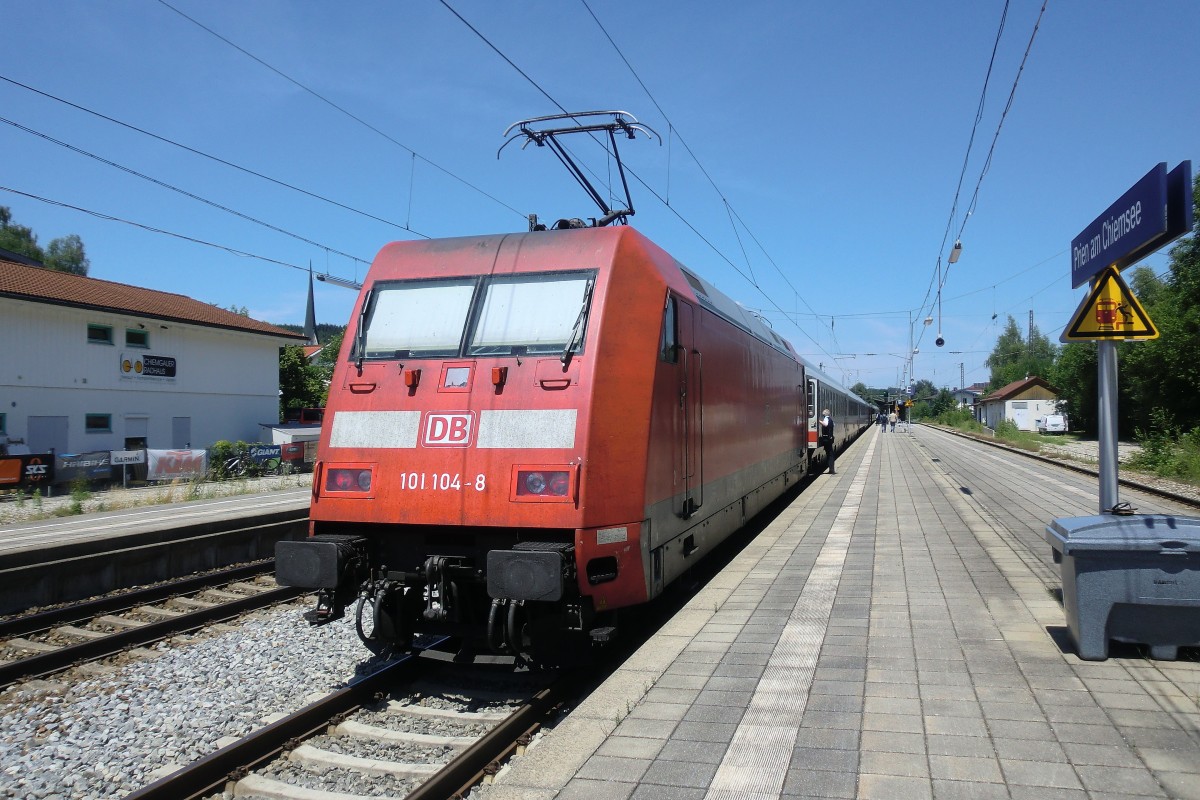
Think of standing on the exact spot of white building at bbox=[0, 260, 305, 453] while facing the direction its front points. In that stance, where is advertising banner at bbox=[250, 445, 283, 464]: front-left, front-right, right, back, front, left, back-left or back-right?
front

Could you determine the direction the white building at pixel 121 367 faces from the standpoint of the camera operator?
facing the viewer and to the right of the viewer

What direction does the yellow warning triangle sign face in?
toward the camera

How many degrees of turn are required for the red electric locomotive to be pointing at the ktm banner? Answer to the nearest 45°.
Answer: approximately 90° to its right

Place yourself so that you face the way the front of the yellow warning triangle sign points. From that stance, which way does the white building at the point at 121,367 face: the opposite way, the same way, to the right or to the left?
to the left

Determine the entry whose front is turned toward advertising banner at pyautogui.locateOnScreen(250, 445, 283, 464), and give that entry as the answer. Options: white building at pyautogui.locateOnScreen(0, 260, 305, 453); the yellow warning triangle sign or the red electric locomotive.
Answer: the white building

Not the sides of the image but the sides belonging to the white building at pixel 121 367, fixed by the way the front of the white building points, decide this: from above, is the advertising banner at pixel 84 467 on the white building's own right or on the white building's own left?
on the white building's own right

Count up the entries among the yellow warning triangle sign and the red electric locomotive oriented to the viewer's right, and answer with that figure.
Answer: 0

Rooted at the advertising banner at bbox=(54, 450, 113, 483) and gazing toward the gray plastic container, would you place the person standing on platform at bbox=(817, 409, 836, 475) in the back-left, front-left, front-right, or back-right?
front-left

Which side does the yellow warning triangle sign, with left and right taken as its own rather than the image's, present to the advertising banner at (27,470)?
right

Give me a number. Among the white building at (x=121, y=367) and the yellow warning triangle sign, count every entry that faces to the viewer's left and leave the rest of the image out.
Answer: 0

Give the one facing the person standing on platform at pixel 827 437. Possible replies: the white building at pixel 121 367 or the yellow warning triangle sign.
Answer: the white building

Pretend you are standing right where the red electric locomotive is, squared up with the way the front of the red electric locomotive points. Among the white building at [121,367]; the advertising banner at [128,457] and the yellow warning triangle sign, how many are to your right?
2

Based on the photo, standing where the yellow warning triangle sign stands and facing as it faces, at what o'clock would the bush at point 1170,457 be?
The bush is roughly at 6 o'clock from the yellow warning triangle sign.

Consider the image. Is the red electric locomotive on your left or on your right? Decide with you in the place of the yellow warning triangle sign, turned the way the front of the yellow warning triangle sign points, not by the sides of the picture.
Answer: on your right
